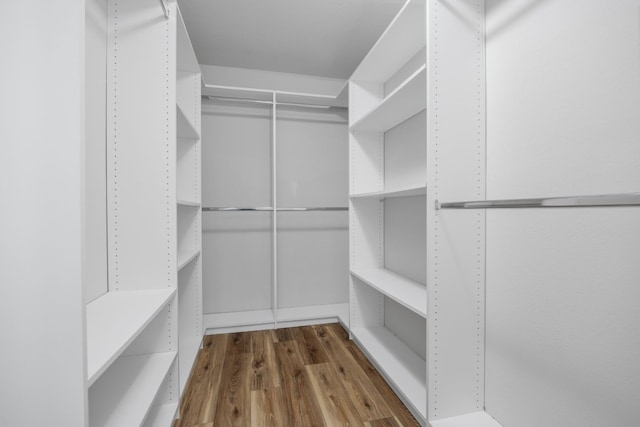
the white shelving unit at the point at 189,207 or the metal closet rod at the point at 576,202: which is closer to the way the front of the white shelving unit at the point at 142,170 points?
the metal closet rod

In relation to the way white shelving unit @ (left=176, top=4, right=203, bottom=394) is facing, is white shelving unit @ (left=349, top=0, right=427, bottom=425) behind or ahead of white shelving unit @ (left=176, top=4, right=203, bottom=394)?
ahead

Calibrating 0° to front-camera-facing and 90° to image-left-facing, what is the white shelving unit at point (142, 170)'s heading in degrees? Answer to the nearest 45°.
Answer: approximately 315°

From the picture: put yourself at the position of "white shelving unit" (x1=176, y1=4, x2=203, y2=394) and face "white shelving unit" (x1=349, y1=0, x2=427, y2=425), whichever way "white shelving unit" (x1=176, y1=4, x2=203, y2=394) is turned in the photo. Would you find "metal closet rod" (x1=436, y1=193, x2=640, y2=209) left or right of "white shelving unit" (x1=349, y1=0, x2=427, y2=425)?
right

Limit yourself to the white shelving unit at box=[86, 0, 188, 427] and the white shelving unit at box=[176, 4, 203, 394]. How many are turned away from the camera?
0

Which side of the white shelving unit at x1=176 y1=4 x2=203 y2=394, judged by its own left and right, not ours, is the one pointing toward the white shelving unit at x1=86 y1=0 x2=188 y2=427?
right

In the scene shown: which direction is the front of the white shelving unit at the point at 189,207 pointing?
to the viewer's right

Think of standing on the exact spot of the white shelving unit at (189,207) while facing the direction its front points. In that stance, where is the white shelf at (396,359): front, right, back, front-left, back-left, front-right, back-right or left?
front-right

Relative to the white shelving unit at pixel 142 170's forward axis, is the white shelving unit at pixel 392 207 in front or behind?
in front
